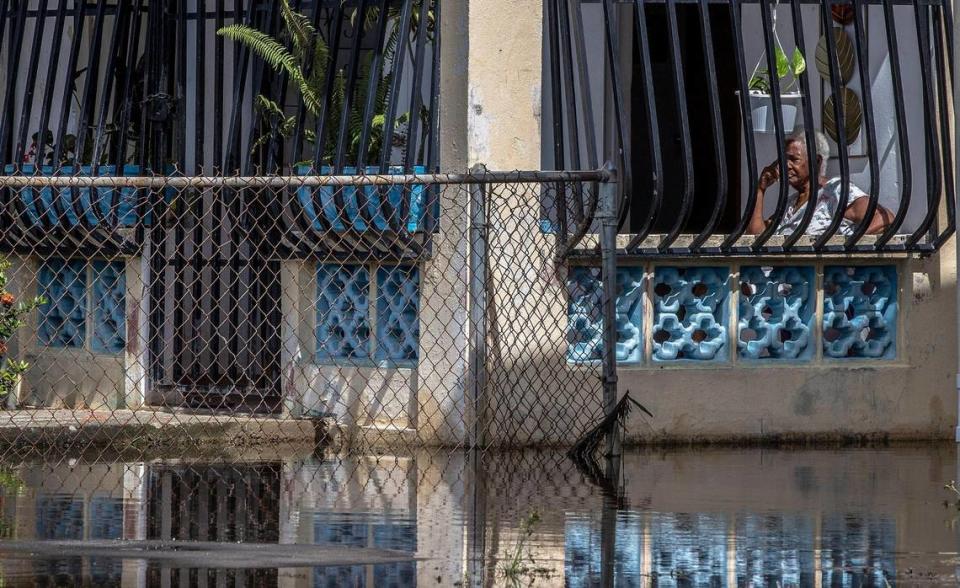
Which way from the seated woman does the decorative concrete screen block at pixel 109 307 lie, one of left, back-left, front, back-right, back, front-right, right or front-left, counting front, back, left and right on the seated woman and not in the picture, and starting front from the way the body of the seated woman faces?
front-right

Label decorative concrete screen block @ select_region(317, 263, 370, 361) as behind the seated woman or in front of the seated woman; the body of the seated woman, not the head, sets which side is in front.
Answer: in front

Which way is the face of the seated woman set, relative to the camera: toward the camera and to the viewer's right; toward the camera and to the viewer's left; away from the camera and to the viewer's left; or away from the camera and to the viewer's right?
toward the camera and to the viewer's left

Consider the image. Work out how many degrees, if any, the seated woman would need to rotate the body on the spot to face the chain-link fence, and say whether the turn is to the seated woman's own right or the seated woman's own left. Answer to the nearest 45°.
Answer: approximately 45° to the seated woman's own right

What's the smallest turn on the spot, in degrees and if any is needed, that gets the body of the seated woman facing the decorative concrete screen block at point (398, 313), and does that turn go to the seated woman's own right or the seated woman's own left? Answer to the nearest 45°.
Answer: approximately 45° to the seated woman's own right

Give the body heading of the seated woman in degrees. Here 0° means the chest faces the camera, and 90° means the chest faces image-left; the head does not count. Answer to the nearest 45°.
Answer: approximately 45°

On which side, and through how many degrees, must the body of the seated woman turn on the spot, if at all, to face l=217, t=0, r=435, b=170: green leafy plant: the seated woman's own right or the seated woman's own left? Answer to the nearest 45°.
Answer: approximately 45° to the seated woman's own right

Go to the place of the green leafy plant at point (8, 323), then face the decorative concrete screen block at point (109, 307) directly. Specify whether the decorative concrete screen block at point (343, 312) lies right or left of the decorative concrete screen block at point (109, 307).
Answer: right

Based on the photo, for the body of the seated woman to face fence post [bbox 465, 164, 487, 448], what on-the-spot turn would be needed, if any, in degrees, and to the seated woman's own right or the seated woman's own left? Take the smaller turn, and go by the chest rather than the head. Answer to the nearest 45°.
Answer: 0° — they already face it
